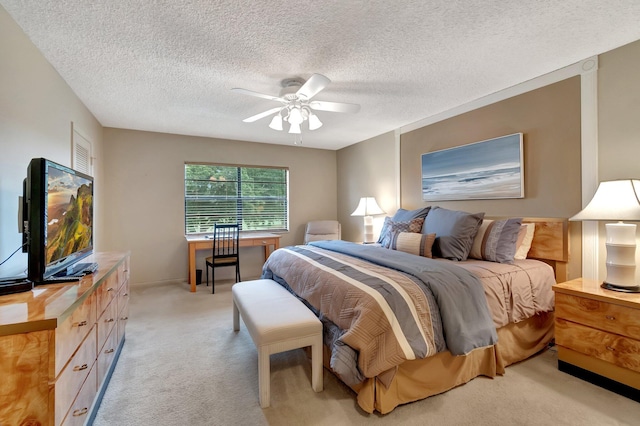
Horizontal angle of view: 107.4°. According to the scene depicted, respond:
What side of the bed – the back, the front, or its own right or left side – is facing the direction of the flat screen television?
front

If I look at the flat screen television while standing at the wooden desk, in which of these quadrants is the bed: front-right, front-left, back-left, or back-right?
front-left

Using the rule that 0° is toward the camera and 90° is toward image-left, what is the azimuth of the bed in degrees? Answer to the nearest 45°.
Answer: approximately 45°

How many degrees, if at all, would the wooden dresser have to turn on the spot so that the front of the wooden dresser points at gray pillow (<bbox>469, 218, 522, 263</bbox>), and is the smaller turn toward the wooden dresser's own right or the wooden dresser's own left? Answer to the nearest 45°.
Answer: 0° — it already faces it

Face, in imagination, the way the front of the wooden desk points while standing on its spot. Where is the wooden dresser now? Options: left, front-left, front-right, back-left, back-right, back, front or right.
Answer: front

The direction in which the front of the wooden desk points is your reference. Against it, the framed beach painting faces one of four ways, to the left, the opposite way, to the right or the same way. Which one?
to the right

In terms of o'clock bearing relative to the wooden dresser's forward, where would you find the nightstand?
The nightstand is roughly at 1 o'clock from the wooden dresser.

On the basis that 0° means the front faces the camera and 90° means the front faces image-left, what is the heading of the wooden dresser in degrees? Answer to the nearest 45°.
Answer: approximately 270°

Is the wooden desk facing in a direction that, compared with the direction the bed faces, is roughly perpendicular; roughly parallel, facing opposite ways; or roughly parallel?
roughly perpendicular

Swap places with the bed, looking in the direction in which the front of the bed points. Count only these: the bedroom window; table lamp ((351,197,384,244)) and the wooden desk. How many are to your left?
0

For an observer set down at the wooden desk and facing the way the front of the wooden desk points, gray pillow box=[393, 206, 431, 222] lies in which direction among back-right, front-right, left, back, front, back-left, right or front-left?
front-left

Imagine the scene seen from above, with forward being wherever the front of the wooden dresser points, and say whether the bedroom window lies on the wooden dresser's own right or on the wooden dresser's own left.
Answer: on the wooden dresser's own left

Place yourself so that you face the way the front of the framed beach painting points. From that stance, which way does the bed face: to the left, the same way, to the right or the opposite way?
the same way

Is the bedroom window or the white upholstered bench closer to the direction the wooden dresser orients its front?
the white upholstered bench

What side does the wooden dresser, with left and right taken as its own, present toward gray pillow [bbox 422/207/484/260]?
front

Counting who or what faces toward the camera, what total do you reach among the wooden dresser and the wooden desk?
1

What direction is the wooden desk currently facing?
toward the camera

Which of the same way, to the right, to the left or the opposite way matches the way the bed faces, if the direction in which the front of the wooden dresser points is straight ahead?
the opposite way

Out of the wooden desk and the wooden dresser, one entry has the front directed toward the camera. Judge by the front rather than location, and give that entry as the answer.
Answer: the wooden desk

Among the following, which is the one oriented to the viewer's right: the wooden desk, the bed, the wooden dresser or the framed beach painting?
the wooden dresser

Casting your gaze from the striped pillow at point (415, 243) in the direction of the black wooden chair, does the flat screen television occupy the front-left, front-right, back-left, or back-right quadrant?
front-left
